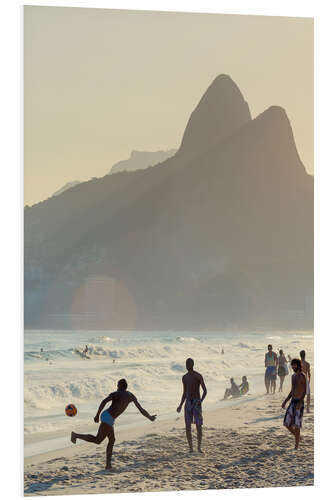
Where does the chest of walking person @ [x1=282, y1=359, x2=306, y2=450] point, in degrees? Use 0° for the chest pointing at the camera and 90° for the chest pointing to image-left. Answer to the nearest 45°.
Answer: approximately 45°

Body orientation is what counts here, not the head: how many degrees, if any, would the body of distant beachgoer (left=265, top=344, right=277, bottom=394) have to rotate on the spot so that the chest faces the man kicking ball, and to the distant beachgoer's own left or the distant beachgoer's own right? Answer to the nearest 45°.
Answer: approximately 45° to the distant beachgoer's own right

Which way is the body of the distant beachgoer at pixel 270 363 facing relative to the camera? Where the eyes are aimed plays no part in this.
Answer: toward the camera

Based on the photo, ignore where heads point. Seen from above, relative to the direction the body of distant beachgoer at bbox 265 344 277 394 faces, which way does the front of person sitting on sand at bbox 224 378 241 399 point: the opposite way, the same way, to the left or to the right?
to the right

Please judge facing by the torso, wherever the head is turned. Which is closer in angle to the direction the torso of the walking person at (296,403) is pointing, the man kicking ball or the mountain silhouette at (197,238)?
the man kicking ball

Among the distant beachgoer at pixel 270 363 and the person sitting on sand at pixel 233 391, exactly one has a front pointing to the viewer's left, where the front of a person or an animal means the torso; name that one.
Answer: the person sitting on sand

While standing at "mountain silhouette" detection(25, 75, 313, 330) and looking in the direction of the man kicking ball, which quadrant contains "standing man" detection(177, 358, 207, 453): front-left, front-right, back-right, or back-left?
front-left

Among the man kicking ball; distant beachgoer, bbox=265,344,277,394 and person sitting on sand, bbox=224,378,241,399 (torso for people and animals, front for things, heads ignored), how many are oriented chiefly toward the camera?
1

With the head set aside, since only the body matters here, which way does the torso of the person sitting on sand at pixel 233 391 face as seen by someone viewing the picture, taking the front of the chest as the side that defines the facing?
to the viewer's left

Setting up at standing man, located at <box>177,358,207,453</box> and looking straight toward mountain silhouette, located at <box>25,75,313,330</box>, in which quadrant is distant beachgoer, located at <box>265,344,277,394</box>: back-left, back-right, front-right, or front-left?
front-right
